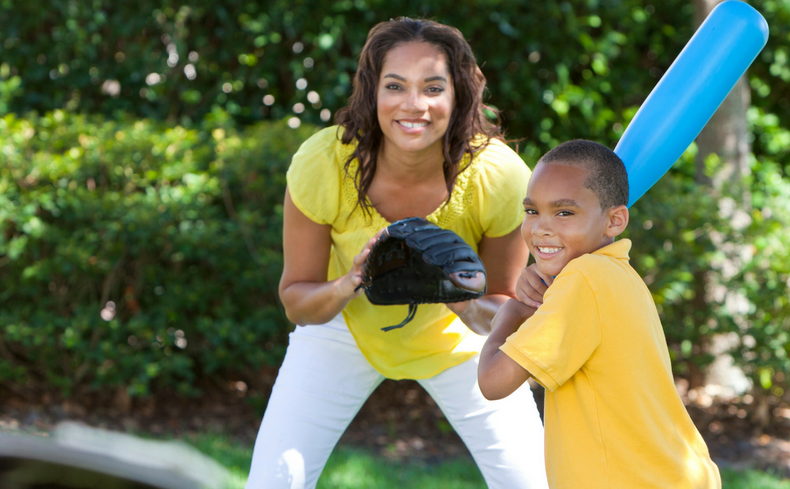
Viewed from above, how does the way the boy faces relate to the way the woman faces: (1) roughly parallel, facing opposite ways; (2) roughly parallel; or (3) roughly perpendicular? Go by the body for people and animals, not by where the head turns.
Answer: roughly perpendicular

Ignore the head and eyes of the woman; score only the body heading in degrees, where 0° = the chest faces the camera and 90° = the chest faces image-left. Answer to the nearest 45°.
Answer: approximately 0°

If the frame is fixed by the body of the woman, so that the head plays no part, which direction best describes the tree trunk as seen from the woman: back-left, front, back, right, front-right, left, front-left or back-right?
back-left

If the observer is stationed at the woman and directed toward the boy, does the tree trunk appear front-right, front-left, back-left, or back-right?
back-left

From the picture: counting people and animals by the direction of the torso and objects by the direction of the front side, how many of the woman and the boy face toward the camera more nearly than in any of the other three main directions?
1

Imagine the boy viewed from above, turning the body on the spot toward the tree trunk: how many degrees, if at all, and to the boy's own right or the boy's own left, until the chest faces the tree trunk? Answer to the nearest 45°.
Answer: approximately 90° to the boy's own right

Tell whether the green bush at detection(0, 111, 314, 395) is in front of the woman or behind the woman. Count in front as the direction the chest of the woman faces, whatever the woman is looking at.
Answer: behind

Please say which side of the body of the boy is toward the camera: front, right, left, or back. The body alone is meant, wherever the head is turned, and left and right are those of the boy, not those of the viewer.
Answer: left
